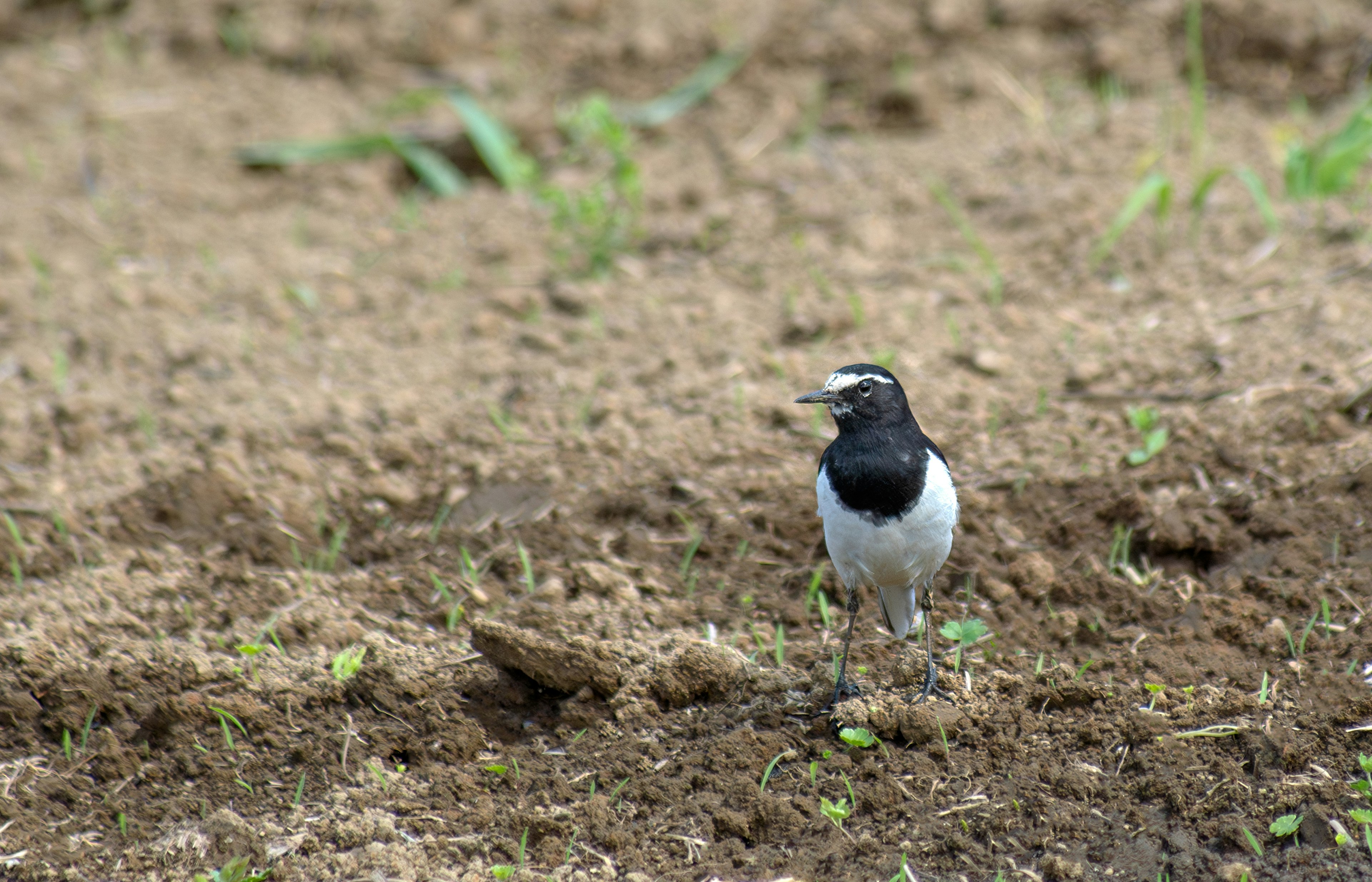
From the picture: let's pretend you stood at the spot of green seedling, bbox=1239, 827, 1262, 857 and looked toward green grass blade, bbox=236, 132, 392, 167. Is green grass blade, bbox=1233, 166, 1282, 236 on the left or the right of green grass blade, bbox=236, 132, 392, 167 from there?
right

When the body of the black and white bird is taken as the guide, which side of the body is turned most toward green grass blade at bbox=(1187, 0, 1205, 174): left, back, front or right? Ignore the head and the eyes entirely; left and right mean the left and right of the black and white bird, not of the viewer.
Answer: back

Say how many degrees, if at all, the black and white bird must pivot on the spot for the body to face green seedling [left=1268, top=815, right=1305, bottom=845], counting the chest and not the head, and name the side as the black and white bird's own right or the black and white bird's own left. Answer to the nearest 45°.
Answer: approximately 45° to the black and white bird's own left

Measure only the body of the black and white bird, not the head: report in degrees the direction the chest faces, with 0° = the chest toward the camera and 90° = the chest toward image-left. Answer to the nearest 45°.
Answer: approximately 0°

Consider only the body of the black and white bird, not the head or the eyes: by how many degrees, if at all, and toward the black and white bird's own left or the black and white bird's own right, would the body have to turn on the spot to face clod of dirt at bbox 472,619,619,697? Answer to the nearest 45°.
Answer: approximately 90° to the black and white bird's own right

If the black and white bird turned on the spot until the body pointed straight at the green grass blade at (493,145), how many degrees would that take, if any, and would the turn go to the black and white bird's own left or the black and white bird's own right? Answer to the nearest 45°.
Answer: approximately 135° to the black and white bird's own right

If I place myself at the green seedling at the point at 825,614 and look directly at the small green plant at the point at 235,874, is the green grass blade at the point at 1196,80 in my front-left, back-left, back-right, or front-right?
back-right
